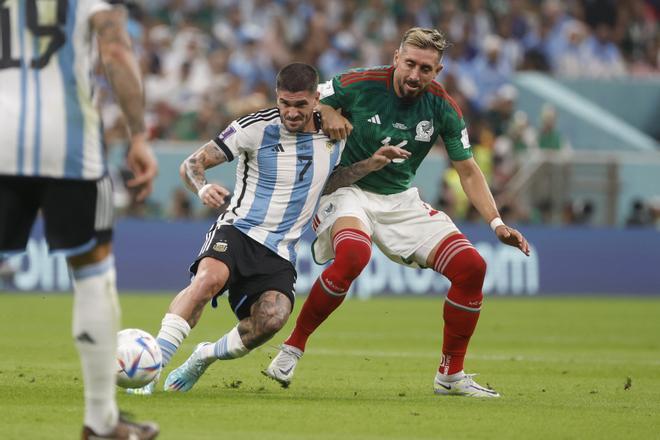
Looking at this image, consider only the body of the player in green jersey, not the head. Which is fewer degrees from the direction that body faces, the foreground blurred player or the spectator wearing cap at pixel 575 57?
the foreground blurred player

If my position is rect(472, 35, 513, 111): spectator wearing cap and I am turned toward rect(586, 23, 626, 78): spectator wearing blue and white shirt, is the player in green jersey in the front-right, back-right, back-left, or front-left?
back-right

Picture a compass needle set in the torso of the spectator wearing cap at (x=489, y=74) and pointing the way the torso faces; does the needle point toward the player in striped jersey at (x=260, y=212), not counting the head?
yes

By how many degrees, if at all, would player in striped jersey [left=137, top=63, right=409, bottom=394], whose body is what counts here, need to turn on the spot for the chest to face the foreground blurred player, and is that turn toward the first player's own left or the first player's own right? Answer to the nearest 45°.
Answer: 0° — they already face them

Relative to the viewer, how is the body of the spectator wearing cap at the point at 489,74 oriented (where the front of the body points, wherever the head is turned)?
toward the camera

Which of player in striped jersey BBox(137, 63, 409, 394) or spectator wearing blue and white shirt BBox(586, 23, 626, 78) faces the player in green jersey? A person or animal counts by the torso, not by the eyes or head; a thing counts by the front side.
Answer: the spectator wearing blue and white shirt

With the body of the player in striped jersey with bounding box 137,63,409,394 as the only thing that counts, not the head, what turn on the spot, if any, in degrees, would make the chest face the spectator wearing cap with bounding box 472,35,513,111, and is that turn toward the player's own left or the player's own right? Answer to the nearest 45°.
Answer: approximately 180°

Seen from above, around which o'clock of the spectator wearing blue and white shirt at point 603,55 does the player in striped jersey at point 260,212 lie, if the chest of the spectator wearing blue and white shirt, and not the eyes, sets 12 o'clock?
The player in striped jersey is roughly at 12 o'clock from the spectator wearing blue and white shirt.

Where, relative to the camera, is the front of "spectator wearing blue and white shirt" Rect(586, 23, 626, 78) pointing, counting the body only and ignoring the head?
toward the camera

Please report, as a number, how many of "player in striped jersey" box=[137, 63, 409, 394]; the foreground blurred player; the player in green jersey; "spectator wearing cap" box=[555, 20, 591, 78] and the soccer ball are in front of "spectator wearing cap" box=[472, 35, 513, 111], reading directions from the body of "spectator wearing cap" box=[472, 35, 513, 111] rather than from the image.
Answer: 4

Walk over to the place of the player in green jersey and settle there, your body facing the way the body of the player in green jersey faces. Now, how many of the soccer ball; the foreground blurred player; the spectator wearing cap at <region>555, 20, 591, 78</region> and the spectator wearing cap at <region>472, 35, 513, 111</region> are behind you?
2

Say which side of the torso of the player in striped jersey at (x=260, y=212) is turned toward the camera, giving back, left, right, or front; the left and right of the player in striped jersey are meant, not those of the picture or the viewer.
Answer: front

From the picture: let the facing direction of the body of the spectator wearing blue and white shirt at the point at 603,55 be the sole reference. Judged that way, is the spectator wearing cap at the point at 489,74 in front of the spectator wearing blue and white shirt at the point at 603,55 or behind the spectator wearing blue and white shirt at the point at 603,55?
in front

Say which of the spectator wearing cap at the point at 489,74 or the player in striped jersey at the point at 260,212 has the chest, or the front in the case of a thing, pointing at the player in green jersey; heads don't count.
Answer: the spectator wearing cap

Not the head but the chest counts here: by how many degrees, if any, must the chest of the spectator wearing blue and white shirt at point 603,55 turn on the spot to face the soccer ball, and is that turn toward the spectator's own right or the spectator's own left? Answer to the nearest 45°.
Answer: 0° — they already face it
